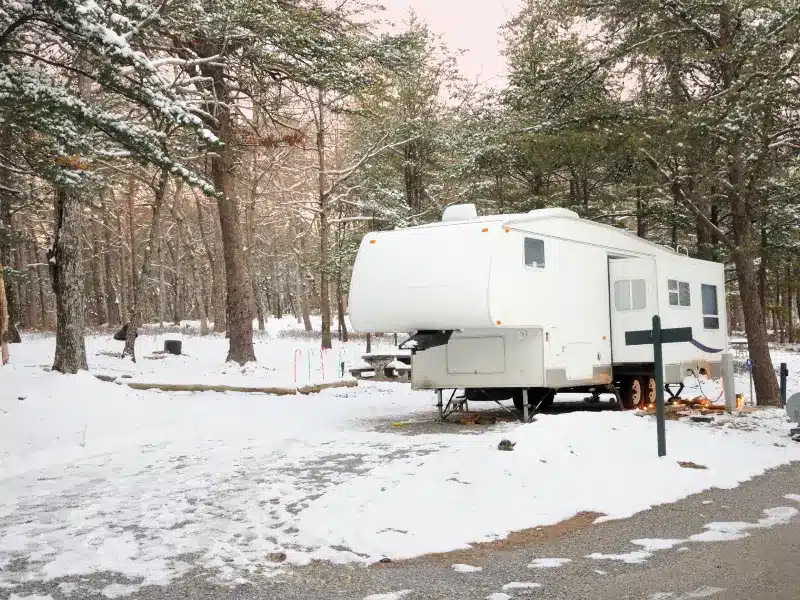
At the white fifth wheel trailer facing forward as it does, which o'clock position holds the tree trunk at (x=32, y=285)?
The tree trunk is roughly at 3 o'clock from the white fifth wheel trailer.

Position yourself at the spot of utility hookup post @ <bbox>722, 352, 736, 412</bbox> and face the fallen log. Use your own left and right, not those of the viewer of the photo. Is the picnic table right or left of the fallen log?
right

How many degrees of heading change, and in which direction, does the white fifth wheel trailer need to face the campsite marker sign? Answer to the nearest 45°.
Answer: approximately 90° to its left

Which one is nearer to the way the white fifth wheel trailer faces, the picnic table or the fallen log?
the fallen log

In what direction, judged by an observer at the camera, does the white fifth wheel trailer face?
facing the viewer and to the left of the viewer

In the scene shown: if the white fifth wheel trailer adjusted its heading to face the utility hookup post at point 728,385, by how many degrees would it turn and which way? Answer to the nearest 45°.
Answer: approximately 180°

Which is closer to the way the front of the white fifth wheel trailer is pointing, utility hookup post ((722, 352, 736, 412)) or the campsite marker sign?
the campsite marker sign
